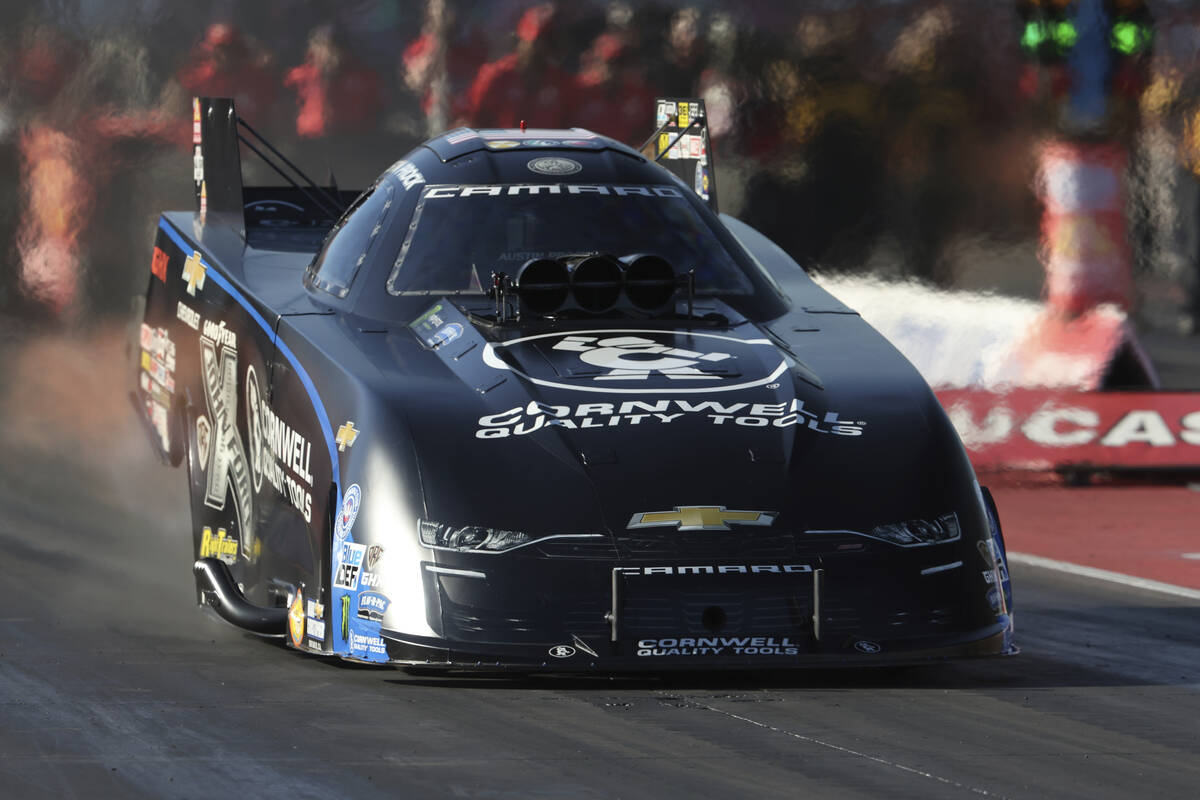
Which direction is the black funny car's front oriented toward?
toward the camera
